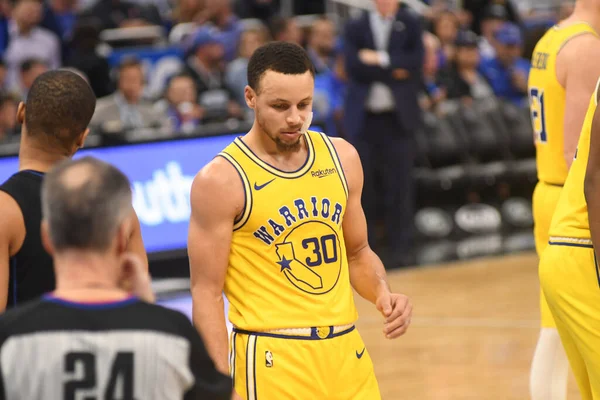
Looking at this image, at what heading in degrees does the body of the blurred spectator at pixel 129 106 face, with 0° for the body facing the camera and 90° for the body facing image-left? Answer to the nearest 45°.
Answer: approximately 0°

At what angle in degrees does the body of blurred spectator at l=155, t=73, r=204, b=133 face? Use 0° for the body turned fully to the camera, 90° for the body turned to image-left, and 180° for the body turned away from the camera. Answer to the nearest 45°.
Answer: approximately 0°

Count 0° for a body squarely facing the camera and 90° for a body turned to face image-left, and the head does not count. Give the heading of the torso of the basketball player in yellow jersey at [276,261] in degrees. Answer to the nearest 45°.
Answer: approximately 315°

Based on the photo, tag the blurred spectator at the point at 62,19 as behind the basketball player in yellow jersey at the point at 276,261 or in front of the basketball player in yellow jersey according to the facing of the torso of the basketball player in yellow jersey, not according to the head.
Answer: behind

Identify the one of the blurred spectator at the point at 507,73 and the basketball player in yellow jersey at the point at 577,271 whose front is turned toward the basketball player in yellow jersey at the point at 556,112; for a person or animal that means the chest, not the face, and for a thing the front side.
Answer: the blurred spectator
